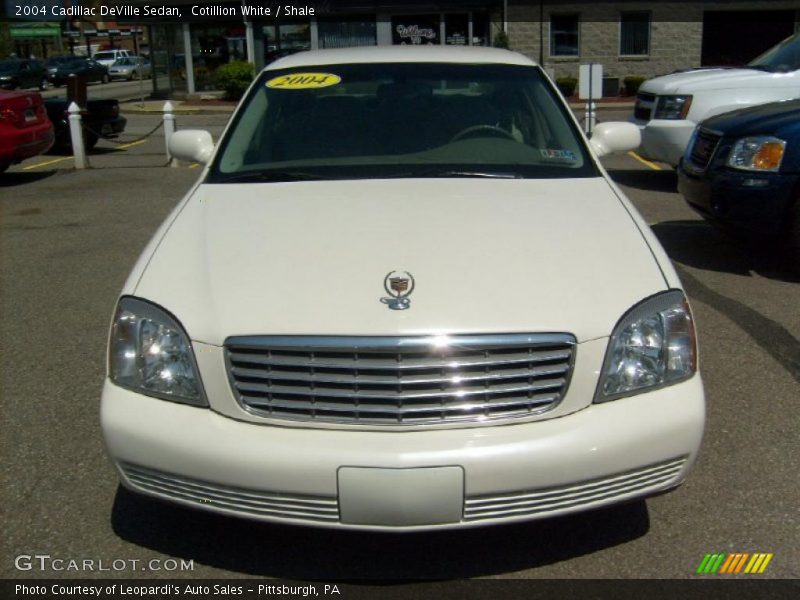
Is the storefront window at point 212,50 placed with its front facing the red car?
yes

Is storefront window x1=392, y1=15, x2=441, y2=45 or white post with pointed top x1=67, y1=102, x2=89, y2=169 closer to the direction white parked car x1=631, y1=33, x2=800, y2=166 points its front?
the white post with pointed top

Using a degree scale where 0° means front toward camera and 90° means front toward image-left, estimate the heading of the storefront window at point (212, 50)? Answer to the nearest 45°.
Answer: approximately 0°

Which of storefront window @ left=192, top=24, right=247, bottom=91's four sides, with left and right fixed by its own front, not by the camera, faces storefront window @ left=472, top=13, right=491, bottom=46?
left

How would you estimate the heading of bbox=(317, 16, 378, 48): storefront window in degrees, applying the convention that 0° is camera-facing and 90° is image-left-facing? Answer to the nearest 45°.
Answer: approximately 0°

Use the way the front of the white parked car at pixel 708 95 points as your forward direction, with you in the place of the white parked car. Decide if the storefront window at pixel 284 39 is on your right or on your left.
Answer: on your right

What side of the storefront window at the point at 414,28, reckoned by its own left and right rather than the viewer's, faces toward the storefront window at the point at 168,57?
right

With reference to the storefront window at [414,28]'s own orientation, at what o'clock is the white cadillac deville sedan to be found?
The white cadillac deville sedan is roughly at 12 o'clock from the storefront window.

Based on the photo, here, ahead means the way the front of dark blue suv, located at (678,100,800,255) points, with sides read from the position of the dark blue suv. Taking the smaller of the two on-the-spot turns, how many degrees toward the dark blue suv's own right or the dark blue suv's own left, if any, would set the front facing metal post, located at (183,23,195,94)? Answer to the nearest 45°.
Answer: approximately 90° to the dark blue suv's own right
